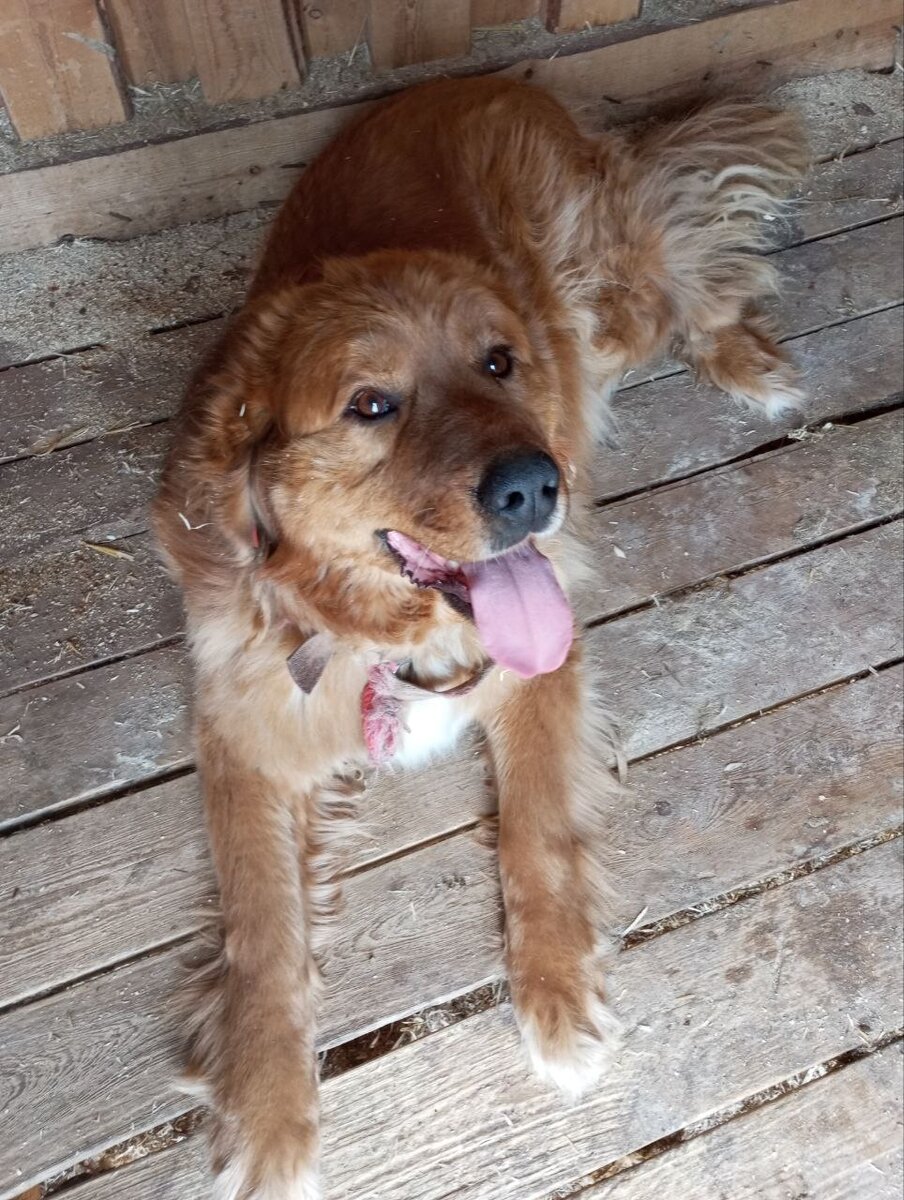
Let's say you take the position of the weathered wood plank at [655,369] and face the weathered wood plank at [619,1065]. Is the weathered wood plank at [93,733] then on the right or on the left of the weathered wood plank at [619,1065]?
right

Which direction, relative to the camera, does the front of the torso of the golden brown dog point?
toward the camera

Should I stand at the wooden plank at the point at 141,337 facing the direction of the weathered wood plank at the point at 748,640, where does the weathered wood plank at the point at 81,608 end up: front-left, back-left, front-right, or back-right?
front-right
